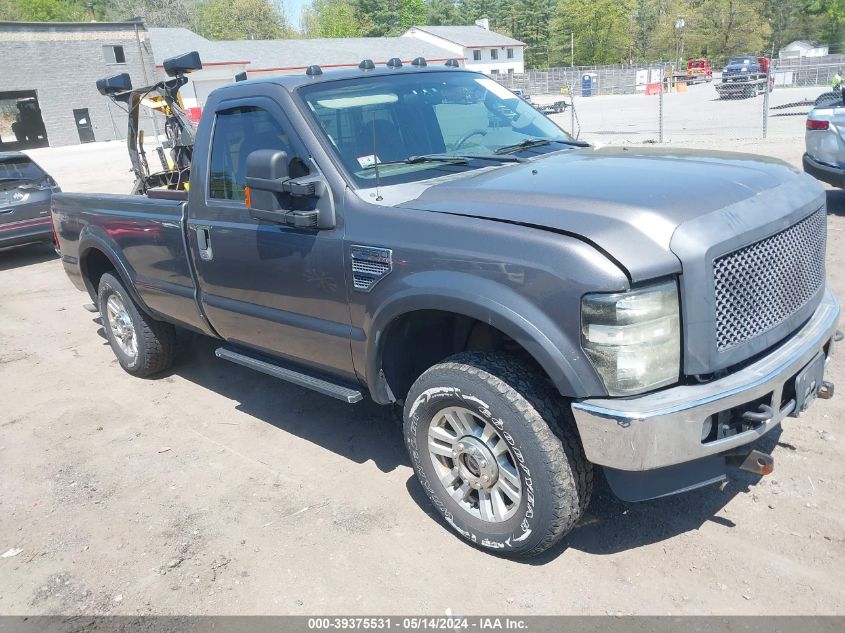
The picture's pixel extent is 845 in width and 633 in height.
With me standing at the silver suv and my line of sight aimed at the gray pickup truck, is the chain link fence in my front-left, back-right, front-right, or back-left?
back-right

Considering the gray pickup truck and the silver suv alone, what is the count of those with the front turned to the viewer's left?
0

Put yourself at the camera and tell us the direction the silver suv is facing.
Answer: facing away from the viewer and to the right of the viewer

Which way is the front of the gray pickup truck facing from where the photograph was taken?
facing the viewer and to the right of the viewer

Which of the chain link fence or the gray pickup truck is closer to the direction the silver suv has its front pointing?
the chain link fence

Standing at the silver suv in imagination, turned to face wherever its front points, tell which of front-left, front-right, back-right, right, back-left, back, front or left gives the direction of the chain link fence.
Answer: front-left

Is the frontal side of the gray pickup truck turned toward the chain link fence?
no

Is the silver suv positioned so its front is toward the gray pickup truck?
no

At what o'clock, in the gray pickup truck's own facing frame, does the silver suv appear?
The silver suv is roughly at 9 o'clock from the gray pickup truck.
